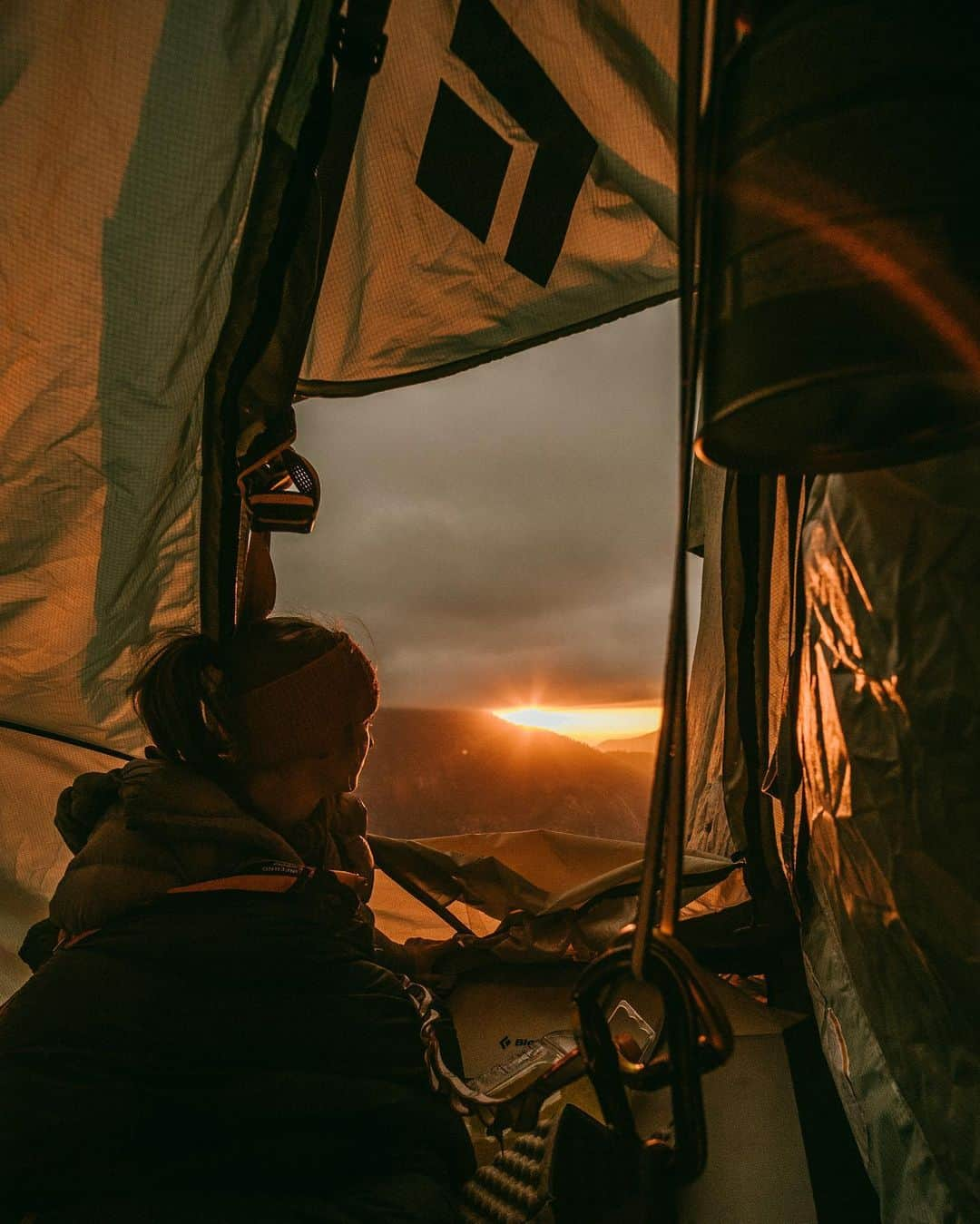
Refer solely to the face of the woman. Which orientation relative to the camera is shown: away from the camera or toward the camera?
away from the camera

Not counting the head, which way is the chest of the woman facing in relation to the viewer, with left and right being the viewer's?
facing away from the viewer and to the right of the viewer
